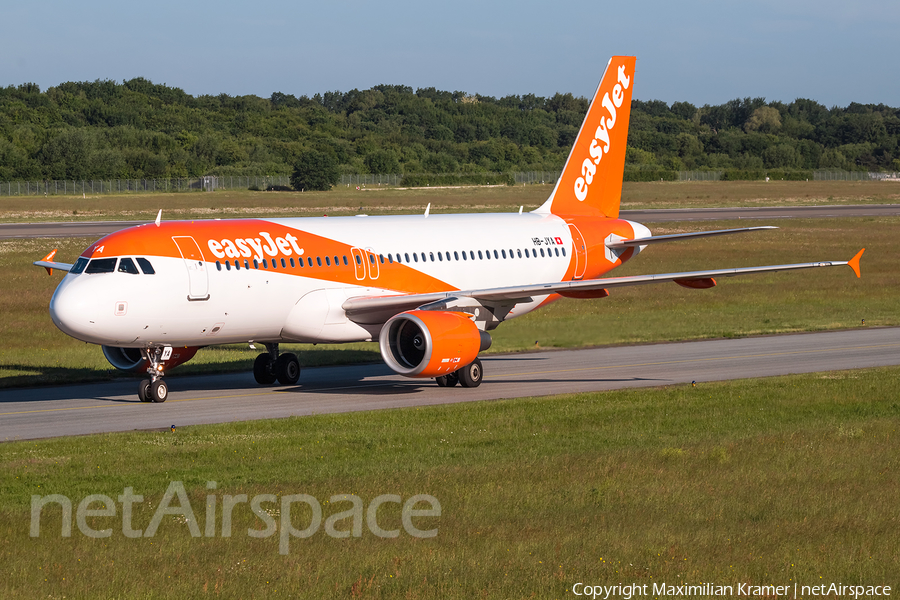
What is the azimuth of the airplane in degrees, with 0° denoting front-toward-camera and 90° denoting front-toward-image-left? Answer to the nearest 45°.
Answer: approximately 45°
